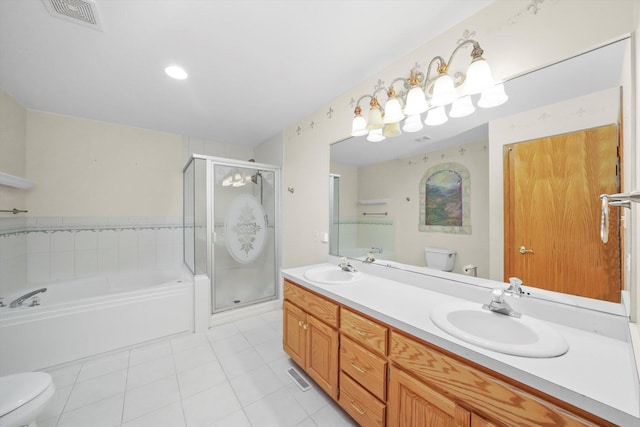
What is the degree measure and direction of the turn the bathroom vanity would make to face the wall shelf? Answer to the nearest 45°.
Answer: approximately 45° to its right

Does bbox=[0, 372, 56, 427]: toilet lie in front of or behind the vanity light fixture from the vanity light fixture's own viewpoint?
in front

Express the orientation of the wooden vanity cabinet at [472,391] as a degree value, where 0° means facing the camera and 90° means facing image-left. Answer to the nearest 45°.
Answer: approximately 45°

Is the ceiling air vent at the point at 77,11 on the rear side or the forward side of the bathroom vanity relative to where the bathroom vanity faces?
on the forward side

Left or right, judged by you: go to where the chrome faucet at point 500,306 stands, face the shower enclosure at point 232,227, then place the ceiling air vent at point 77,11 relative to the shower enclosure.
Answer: left

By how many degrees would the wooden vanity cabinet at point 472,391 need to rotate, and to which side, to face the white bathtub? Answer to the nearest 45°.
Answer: approximately 45° to its right

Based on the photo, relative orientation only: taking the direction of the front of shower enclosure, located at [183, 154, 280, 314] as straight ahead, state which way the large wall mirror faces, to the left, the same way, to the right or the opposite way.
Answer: to the right
